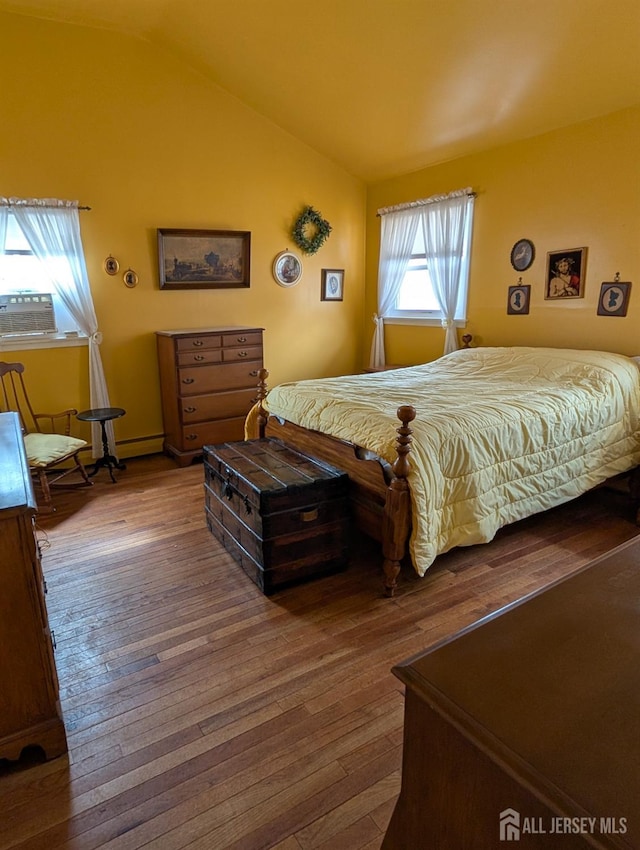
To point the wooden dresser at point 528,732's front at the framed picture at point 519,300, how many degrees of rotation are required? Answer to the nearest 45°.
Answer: approximately 45° to its right

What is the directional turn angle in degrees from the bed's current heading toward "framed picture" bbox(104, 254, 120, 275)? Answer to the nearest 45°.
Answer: approximately 45° to its right

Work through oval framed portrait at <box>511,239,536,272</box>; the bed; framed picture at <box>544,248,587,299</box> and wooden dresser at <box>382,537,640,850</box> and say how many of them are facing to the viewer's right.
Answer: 0

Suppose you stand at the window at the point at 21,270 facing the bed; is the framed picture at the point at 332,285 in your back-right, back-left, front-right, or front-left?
front-left

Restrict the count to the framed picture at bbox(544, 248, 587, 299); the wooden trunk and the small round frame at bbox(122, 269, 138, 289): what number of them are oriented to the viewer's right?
0

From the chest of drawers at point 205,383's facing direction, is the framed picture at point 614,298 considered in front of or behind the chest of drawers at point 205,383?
in front

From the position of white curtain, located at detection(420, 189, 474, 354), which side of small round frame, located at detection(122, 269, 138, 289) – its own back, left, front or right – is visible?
left

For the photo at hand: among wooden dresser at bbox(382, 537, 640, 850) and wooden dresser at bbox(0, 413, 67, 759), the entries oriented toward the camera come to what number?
0

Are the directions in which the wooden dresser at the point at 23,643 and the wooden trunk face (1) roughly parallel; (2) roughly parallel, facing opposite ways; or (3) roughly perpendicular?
roughly parallel, facing opposite ways

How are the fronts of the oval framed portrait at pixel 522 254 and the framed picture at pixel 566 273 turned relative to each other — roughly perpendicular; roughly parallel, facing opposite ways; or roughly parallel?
roughly parallel

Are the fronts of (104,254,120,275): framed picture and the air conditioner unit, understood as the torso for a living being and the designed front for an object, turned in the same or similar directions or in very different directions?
same or similar directions

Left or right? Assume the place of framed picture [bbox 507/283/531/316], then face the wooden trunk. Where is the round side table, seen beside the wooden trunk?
right

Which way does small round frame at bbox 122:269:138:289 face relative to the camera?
toward the camera

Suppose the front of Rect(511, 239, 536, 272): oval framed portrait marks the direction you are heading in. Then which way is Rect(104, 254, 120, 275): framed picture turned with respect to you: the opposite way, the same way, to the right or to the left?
to the left

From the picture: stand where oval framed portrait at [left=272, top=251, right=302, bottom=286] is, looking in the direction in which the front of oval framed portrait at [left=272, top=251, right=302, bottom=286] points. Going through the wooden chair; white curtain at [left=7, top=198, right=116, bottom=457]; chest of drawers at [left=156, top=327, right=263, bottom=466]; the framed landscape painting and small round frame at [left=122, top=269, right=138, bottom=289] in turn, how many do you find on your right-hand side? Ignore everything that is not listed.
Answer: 5

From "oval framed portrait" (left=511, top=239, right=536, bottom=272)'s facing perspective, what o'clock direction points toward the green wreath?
The green wreath is roughly at 2 o'clock from the oval framed portrait.

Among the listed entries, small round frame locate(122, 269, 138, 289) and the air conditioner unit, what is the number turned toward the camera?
2

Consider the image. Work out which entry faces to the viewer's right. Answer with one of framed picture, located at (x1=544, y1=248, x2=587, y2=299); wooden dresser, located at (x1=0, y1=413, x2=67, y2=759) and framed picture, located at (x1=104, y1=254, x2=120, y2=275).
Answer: the wooden dresser

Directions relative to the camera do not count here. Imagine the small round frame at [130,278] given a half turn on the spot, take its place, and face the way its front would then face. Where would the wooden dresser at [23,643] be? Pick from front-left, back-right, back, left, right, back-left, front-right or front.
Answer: back
